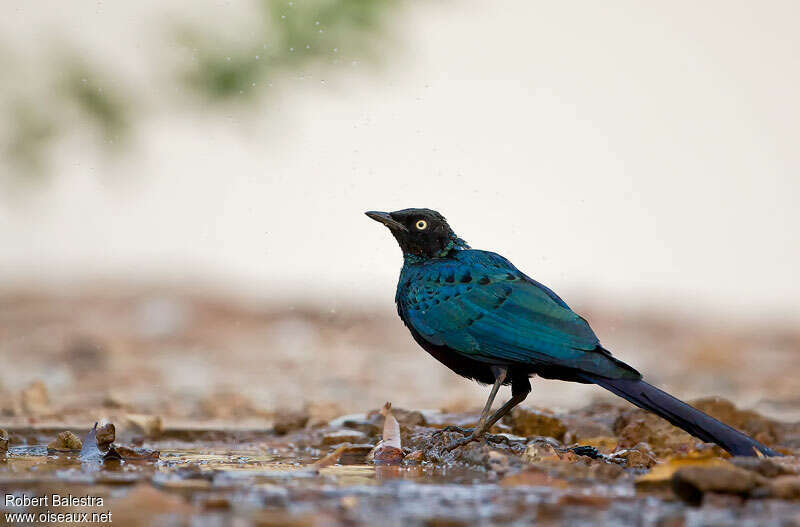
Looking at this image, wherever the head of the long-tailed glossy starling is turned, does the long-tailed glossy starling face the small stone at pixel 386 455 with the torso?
yes

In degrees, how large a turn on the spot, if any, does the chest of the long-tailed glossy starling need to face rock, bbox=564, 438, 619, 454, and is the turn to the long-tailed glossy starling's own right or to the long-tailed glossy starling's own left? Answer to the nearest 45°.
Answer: approximately 135° to the long-tailed glossy starling's own right

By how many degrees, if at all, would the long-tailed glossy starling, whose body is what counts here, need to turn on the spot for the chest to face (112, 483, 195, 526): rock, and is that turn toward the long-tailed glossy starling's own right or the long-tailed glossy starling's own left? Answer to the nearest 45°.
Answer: approximately 45° to the long-tailed glossy starling's own left

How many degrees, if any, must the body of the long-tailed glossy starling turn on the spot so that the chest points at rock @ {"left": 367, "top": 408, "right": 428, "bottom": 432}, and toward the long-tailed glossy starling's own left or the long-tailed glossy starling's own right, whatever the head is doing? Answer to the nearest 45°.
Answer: approximately 45° to the long-tailed glossy starling's own right

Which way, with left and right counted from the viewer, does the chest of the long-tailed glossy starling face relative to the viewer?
facing to the left of the viewer

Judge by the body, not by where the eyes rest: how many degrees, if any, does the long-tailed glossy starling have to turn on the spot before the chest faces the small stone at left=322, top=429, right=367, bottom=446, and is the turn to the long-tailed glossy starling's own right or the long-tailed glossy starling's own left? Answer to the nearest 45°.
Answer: approximately 45° to the long-tailed glossy starling's own right

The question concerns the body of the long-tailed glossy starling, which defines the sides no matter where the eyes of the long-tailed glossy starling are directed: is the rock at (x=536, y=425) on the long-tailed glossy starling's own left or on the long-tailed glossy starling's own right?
on the long-tailed glossy starling's own right
